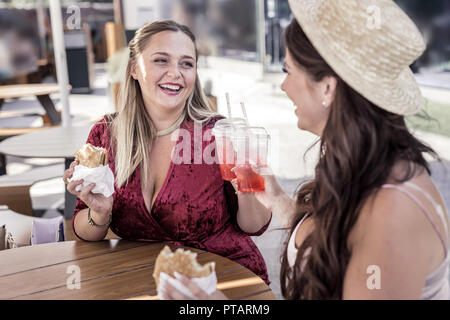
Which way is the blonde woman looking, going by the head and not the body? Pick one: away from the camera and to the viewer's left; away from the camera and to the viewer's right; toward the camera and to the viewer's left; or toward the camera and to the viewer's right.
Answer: toward the camera and to the viewer's right

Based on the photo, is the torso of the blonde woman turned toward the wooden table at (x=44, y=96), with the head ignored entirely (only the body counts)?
no

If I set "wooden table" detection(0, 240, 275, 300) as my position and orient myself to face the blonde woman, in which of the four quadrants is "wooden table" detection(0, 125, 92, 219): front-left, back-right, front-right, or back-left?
front-left

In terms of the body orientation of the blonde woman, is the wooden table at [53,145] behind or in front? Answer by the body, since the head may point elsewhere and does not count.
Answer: behind

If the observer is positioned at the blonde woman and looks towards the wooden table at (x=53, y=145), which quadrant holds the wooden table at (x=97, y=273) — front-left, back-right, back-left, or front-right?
back-left

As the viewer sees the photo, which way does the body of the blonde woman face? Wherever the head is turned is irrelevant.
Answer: toward the camera

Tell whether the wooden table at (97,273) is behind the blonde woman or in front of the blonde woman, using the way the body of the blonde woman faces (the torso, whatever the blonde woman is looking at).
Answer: in front
